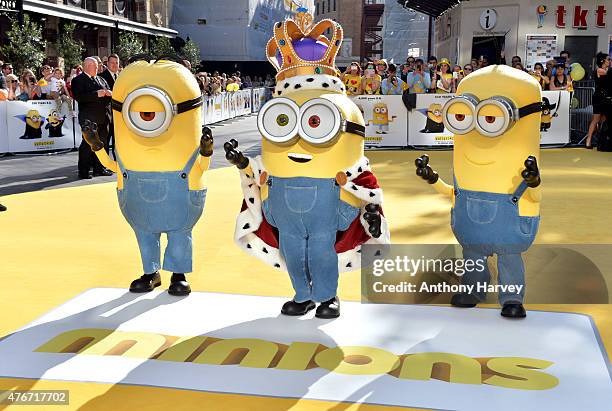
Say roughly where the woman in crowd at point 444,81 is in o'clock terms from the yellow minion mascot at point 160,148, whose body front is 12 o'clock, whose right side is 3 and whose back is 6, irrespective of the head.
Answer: The woman in crowd is roughly at 7 o'clock from the yellow minion mascot.

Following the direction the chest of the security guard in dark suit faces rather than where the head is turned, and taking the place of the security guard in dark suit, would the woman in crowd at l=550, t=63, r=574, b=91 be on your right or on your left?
on your left

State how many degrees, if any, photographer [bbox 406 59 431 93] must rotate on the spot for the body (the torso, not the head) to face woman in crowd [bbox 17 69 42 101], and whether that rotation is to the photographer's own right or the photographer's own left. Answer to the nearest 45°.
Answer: approximately 90° to the photographer's own right

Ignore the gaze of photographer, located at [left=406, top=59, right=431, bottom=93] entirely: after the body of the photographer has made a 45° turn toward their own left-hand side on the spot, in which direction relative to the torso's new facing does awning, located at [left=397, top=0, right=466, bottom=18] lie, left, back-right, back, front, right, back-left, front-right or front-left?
back-left

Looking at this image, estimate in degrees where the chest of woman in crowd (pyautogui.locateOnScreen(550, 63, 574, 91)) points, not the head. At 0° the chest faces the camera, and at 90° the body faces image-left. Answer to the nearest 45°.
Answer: approximately 0°
